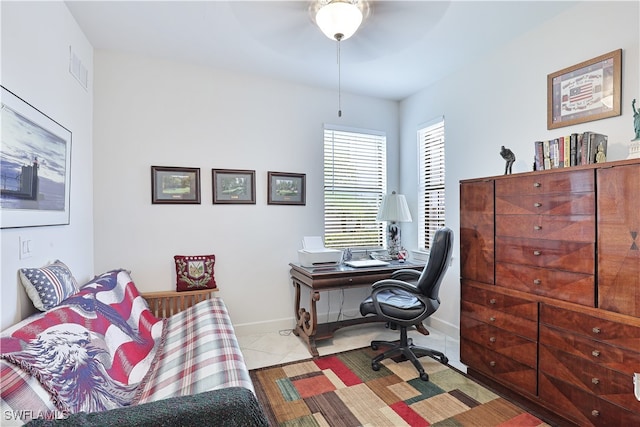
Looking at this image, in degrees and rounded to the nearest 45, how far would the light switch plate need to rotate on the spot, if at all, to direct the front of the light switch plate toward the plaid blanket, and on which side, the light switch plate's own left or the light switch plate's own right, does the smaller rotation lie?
0° — it already faces it

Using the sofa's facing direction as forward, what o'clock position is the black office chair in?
The black office chair is roughly at 12 o'clock from the sofa.

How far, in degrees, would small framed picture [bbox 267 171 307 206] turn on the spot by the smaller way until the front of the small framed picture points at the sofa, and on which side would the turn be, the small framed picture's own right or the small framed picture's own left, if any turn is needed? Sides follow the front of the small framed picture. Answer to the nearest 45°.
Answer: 0° — it already faces it

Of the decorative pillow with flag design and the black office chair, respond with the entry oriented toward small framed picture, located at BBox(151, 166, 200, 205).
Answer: the black office chair

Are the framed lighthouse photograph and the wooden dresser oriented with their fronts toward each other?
yes

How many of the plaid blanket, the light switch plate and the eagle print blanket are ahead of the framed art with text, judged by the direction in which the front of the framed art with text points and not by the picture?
3

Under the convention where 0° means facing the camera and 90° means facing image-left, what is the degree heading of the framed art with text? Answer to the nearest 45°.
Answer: approximately 45°

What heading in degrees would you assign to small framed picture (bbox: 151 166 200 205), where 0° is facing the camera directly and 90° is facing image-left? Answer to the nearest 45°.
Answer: approximately 0°

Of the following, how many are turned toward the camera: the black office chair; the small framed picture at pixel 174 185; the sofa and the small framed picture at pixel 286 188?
2

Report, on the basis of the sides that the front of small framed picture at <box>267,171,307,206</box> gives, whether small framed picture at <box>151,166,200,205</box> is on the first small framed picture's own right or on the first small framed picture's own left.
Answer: on the first small framed picture's own right
